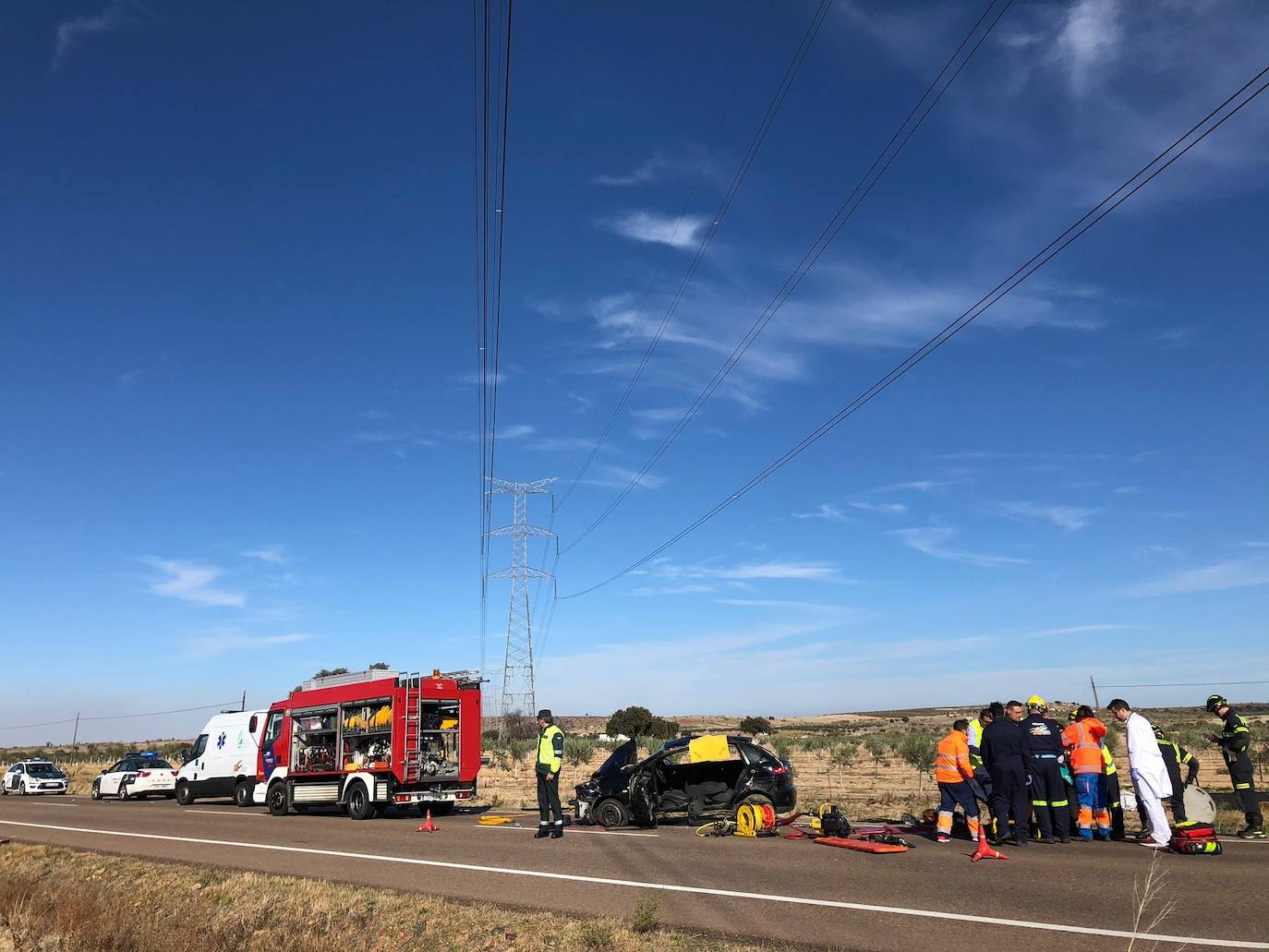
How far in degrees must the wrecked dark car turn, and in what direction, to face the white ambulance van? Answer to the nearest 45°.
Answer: approximately 45° to its right

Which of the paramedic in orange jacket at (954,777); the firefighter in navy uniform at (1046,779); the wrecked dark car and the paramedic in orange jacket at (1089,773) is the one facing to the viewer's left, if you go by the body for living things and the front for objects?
the wrecked dark car

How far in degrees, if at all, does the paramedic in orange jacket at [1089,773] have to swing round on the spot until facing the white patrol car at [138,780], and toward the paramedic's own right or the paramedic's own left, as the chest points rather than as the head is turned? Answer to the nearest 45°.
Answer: approximately 90° to the paramedic's own left

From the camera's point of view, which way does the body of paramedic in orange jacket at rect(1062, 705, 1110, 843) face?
away from the camera

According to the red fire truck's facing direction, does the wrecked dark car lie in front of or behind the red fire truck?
behind

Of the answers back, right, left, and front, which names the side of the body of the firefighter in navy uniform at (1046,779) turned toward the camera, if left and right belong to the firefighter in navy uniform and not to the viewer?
back

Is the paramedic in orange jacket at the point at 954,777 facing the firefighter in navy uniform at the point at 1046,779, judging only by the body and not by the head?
yes

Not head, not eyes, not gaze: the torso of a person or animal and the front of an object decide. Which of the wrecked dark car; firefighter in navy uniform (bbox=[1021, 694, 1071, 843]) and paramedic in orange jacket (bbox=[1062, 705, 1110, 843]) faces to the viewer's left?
the wrecked dark car

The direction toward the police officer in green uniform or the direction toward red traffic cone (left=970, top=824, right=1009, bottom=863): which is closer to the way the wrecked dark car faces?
the police officer in green uniform

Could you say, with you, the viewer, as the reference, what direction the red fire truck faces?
facing away from the viewer and to the left of the viewer

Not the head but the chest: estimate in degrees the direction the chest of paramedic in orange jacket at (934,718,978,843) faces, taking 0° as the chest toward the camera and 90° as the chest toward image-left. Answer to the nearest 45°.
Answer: approximately 225°

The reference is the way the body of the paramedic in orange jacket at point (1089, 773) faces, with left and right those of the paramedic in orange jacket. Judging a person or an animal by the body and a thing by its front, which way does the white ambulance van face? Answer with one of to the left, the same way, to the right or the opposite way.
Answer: to the left

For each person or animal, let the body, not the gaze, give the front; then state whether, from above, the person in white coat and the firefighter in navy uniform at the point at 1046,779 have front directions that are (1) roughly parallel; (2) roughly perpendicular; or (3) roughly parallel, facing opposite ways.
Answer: roughly perpendicular

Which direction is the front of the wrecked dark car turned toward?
to the viewer's left
